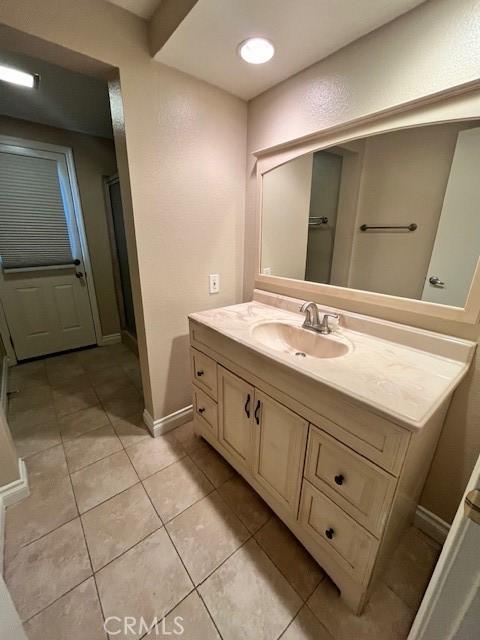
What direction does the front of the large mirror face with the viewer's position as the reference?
facing the viewer and to the left of the viewer

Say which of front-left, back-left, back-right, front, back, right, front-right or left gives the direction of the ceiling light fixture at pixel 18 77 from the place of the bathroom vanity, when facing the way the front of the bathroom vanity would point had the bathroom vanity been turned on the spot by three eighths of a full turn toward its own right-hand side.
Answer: left

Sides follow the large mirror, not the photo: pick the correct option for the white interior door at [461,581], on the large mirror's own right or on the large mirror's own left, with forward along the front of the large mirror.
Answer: on the large mirror's own left

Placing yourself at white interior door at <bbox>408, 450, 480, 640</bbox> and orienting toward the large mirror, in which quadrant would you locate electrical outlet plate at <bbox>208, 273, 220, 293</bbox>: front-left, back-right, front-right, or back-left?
front-left

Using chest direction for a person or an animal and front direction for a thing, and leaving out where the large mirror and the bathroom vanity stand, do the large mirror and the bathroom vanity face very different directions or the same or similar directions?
same or similar directions

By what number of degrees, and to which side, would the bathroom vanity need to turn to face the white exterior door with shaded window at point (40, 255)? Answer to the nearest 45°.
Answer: approximately 45° to its right

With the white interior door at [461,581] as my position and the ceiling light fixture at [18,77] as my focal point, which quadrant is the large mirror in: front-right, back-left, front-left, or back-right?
front-right

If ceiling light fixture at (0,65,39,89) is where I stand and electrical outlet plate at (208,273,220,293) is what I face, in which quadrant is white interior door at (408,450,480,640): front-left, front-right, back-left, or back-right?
front-right

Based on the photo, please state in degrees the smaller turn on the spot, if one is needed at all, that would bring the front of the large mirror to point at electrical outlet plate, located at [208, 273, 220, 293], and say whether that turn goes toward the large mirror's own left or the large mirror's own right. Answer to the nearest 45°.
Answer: approximately 45° to the large mirror's own right

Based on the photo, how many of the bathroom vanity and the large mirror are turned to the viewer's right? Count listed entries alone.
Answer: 0
